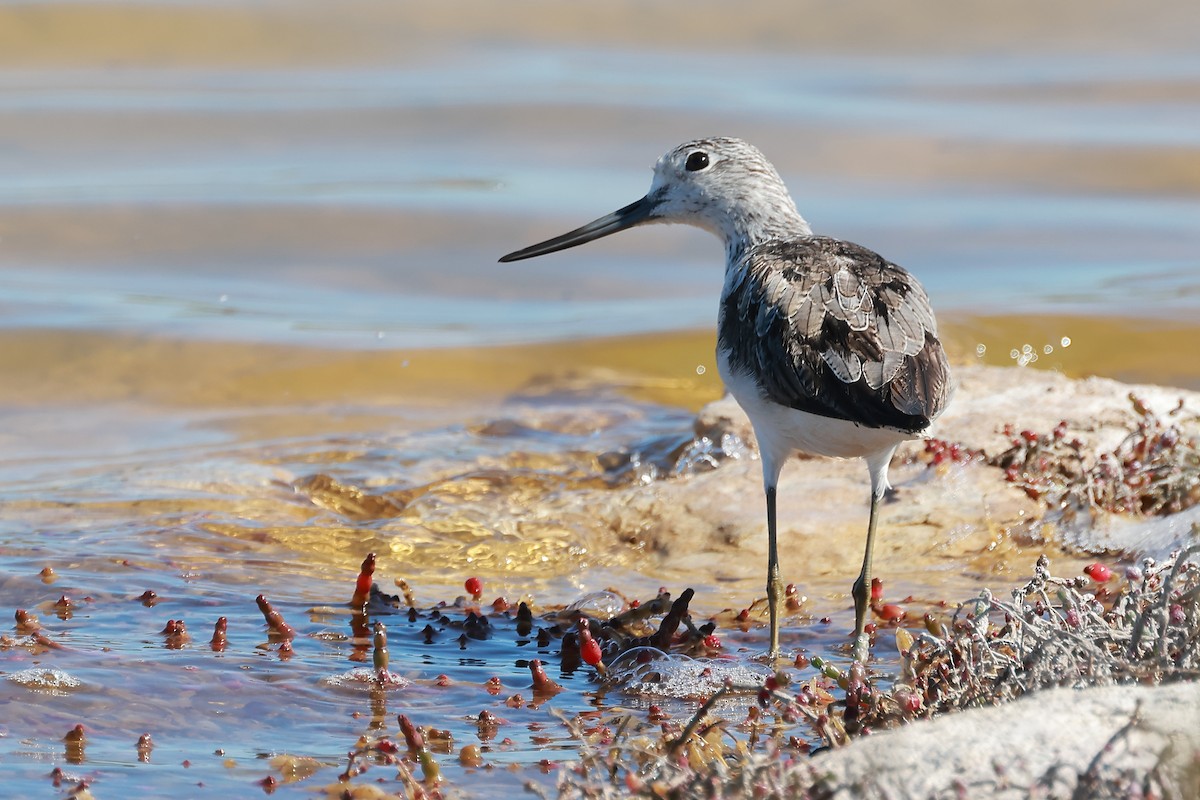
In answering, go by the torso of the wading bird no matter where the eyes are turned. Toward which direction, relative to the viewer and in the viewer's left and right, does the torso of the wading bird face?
facing away from the viewer and to the left of the viewer
